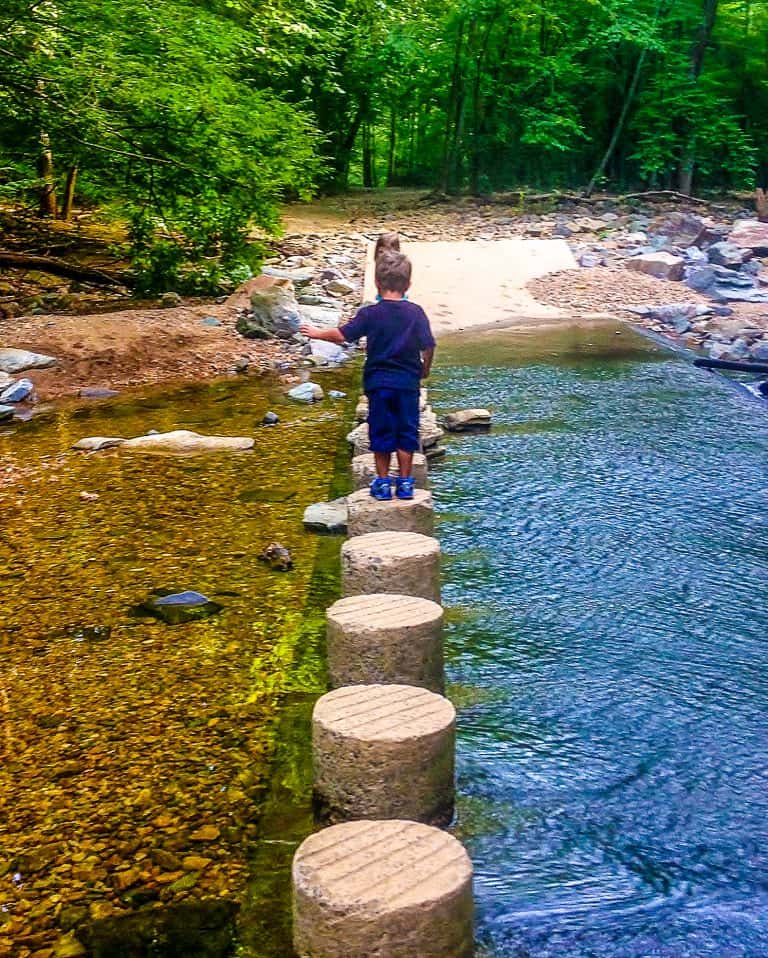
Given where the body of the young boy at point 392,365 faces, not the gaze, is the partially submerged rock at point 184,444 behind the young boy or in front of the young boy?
in front

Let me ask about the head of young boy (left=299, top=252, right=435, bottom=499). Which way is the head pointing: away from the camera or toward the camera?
away from the camera

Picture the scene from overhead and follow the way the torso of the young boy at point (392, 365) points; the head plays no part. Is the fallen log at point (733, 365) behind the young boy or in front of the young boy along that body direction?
in front

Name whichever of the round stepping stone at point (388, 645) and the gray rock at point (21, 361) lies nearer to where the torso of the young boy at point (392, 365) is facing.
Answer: the gray rock

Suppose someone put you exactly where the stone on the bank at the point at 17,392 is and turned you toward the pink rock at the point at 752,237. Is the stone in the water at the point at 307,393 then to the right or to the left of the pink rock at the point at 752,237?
right

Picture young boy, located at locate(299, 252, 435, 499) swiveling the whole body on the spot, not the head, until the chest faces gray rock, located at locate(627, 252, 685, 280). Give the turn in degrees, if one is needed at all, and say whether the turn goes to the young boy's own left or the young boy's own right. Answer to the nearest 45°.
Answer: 0° — they already face it

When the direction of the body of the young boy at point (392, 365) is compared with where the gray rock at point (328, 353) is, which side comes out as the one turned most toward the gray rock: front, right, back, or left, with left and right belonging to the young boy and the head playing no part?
front

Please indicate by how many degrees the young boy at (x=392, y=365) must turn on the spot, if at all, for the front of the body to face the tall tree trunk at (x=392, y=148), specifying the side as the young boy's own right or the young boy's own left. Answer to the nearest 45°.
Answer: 0° — they already face it

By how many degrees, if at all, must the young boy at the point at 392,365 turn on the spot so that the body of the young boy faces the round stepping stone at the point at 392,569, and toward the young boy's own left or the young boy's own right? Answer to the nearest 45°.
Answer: approximately 180°

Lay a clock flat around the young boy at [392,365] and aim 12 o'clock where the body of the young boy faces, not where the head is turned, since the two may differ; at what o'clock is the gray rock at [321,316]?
The gray rock is roughly at 12 o'clock from the young boy.

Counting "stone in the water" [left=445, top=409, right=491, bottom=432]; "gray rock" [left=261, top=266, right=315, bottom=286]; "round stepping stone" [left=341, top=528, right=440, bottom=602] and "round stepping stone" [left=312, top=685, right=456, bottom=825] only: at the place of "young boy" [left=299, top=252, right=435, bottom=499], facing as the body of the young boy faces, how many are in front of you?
2

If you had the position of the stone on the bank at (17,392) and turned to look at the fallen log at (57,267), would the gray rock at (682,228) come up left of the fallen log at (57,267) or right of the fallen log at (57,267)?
right

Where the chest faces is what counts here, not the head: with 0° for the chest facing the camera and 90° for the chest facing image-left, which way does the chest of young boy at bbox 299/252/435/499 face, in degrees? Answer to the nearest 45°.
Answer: approximately 180°

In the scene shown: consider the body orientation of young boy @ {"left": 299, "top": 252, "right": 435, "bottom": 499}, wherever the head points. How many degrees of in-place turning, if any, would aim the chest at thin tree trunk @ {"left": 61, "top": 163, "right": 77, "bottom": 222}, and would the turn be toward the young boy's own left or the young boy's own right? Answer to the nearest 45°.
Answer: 0° — they already face it
